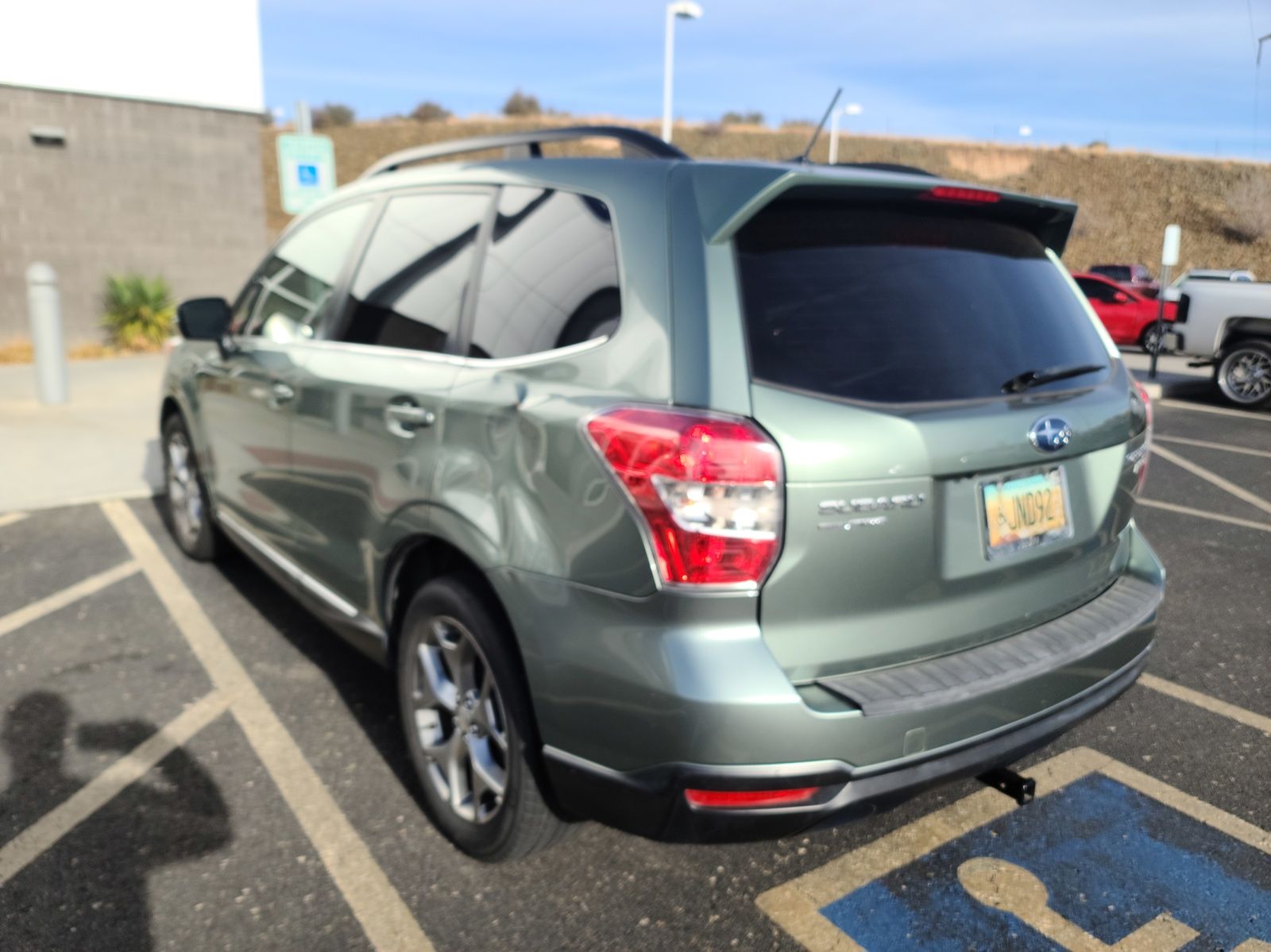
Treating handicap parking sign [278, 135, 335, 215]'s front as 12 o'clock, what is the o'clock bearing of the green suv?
The green suv is roughly at 12 o'clock from the handicap parking sign.

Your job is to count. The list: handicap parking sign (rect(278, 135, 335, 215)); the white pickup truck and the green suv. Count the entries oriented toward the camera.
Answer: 1

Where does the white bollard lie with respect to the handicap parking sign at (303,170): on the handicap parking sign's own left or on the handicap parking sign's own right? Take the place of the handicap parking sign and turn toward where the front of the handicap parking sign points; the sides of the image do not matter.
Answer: on the handicap parking sign's own right

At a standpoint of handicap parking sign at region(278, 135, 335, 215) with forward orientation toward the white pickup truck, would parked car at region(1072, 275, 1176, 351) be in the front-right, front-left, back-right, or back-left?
front-left

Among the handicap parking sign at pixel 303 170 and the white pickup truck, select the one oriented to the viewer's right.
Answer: the white pickup truck

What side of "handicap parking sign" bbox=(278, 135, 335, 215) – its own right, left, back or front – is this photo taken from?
front

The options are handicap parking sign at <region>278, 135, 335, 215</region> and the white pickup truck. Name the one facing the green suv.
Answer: the handicap parking sign

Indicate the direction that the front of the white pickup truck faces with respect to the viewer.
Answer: facing to the right of the viewer

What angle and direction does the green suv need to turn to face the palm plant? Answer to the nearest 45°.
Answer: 0° — it already faces it

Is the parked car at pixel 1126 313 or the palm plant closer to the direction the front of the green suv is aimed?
the palm plant

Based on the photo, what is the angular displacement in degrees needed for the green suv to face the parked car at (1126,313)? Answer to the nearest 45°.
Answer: approximately 90° to its right

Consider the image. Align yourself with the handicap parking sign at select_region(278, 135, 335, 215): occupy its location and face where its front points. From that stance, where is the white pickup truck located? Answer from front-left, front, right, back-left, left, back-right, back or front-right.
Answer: left
